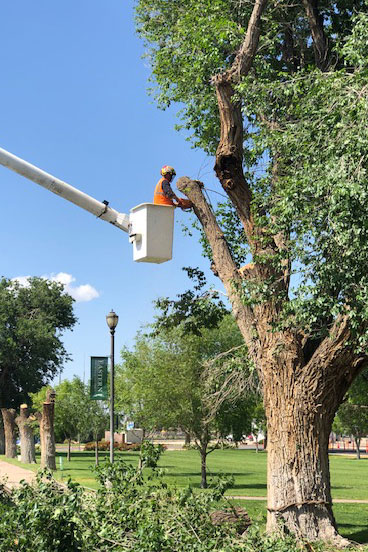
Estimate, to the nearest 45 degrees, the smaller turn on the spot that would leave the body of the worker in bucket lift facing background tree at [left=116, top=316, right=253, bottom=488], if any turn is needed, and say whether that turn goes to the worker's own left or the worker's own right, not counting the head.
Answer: approximately 90° to the worker's own left

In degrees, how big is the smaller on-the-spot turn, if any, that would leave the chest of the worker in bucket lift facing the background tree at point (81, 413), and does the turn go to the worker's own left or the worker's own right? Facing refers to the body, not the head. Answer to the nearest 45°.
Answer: approximately 90° to the worker's own left

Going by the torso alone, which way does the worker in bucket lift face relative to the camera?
to the viewer's right

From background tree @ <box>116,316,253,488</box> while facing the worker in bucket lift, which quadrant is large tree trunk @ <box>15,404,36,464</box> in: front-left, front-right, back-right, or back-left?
back-right

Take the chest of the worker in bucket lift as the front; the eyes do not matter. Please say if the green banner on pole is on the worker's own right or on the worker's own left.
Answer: on the worker's own left

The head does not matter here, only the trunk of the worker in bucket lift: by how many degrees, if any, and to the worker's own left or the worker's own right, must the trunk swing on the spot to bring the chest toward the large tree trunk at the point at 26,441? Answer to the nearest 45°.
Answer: approximately 90° to the worker's own left

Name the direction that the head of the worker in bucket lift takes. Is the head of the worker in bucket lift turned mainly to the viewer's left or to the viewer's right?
to the viewer's right
